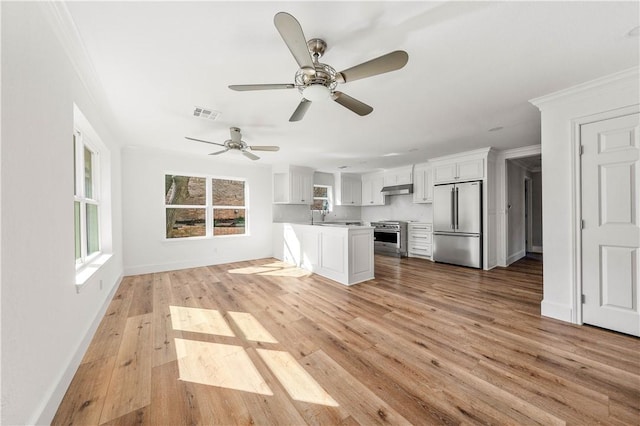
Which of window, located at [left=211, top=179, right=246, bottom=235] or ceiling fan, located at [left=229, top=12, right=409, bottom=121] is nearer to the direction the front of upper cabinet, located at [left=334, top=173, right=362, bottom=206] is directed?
the ceiling fan

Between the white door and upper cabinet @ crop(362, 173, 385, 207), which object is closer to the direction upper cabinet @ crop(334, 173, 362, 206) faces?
the white door

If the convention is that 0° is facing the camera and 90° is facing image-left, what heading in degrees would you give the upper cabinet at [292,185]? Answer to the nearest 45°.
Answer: approximately 315°

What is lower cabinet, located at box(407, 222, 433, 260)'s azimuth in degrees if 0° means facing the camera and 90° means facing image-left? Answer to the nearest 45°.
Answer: approximately 45°

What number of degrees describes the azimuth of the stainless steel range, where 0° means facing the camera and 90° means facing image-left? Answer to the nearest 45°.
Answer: approximately 45°

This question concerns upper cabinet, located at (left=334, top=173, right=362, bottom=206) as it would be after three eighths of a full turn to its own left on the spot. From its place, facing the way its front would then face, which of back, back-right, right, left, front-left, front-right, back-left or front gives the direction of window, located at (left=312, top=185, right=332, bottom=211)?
left

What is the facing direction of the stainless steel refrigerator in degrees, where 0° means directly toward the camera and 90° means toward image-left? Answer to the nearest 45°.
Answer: approximately 45°
